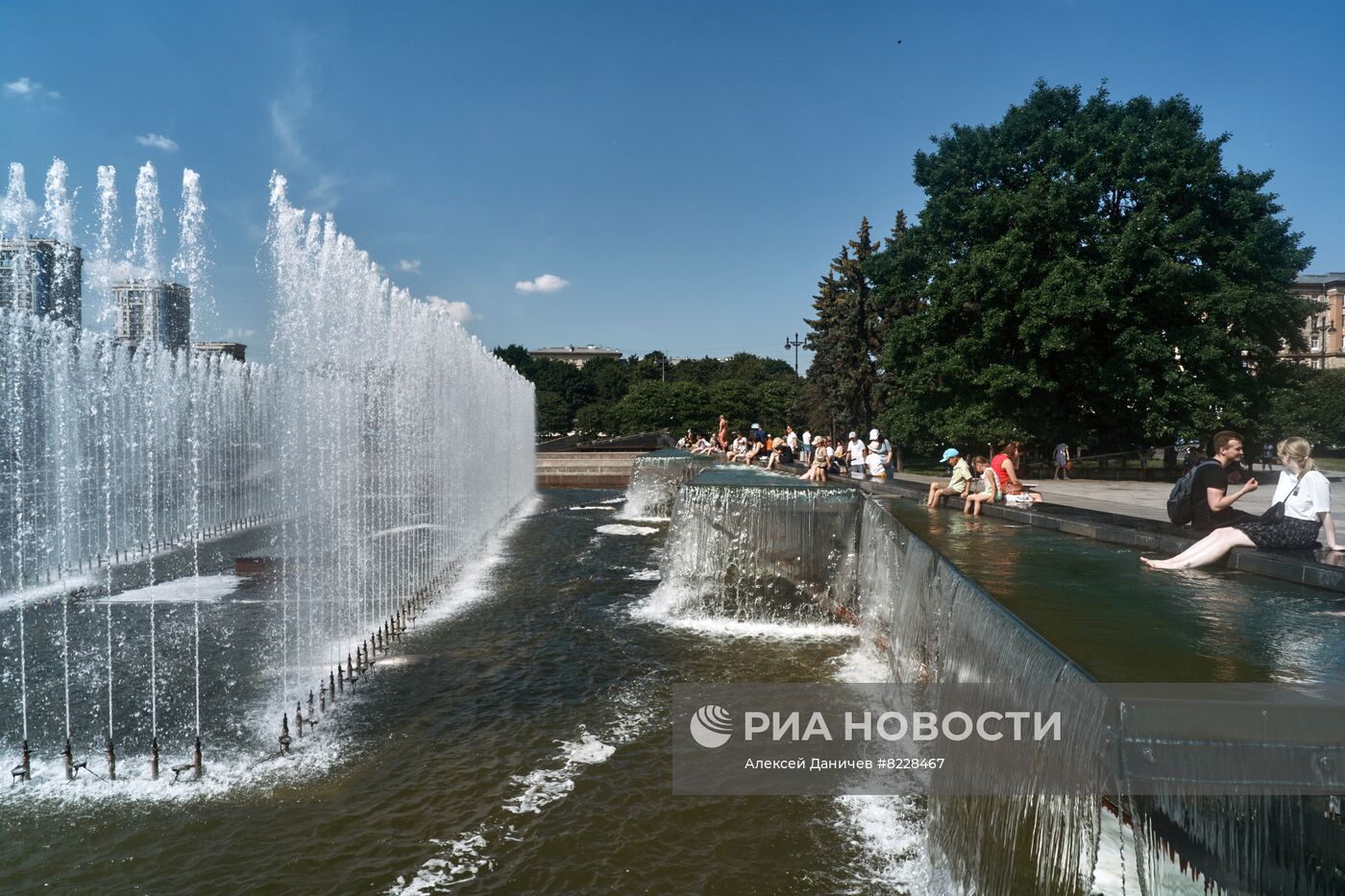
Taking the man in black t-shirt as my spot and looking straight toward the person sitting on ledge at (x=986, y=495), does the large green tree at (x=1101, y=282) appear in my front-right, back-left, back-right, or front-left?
front-right

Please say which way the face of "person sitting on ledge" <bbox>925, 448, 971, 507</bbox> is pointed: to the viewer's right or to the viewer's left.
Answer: to the viewer's left

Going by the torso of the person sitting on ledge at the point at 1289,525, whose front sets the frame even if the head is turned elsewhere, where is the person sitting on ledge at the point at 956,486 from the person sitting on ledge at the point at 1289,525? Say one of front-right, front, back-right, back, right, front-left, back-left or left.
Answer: front-right

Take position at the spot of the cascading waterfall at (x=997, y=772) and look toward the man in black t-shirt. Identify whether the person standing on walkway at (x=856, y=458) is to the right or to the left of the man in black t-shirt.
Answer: left

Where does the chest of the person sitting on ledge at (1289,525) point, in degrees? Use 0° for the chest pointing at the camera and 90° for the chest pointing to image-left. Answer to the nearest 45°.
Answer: approximately 90°

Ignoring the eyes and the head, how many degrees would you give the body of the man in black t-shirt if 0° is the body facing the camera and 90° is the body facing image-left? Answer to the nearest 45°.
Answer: approximately 270°

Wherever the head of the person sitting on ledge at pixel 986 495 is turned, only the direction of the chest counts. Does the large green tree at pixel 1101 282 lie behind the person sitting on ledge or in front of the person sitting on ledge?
behind

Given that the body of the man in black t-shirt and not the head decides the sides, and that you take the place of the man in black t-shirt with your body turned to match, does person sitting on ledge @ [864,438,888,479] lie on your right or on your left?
on your left

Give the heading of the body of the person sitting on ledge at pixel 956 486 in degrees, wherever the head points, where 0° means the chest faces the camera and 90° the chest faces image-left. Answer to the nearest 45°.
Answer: approximately 90°
